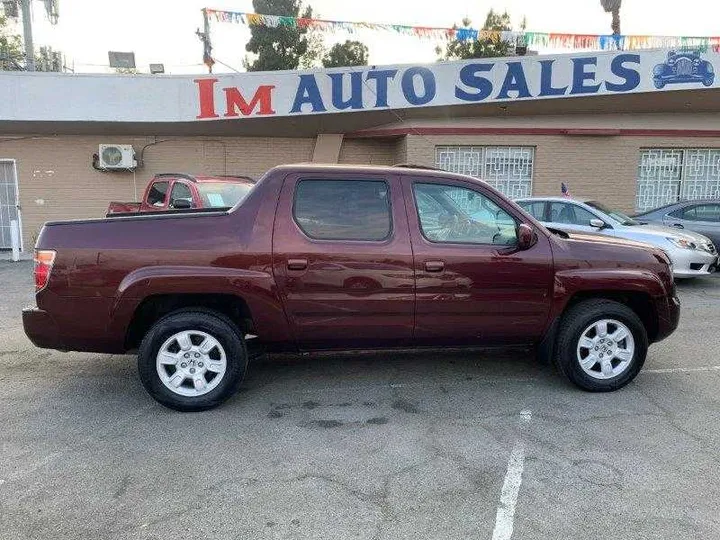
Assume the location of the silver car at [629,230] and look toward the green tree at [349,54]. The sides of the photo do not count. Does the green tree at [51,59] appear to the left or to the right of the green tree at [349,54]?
left

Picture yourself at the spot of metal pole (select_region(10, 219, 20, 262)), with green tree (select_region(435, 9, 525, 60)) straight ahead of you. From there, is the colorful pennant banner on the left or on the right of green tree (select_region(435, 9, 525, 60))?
right

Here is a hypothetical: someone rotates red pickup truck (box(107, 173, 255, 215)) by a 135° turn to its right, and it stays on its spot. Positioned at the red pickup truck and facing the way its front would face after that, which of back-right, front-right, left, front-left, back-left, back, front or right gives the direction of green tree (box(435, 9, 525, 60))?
back-right

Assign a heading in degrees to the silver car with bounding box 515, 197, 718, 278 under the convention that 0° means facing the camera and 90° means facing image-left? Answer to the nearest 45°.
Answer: approximately 315°

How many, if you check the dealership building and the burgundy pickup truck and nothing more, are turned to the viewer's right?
1

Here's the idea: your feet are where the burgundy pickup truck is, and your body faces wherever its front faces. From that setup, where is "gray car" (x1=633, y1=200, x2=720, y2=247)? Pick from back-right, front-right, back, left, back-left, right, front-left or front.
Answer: front-left

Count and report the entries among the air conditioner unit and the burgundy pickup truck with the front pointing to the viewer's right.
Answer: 1

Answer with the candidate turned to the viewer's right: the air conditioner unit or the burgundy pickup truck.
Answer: the burgundy pickup truck

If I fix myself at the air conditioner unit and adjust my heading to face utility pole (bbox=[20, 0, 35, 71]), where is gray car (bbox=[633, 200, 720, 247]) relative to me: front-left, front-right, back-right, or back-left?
back-right

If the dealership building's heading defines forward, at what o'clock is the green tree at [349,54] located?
The green tree is roughly at 6 o'clock from the dealership building.

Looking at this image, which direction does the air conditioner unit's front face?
toward the camera

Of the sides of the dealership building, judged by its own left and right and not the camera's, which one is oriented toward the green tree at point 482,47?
back

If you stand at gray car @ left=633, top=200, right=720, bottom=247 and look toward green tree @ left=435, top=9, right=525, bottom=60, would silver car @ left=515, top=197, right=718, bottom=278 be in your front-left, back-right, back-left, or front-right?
back-left

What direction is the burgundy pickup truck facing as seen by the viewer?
to the viewer's right

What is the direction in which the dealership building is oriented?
toward the camera

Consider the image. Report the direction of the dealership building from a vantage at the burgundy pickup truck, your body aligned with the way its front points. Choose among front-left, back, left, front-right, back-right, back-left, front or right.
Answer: left
